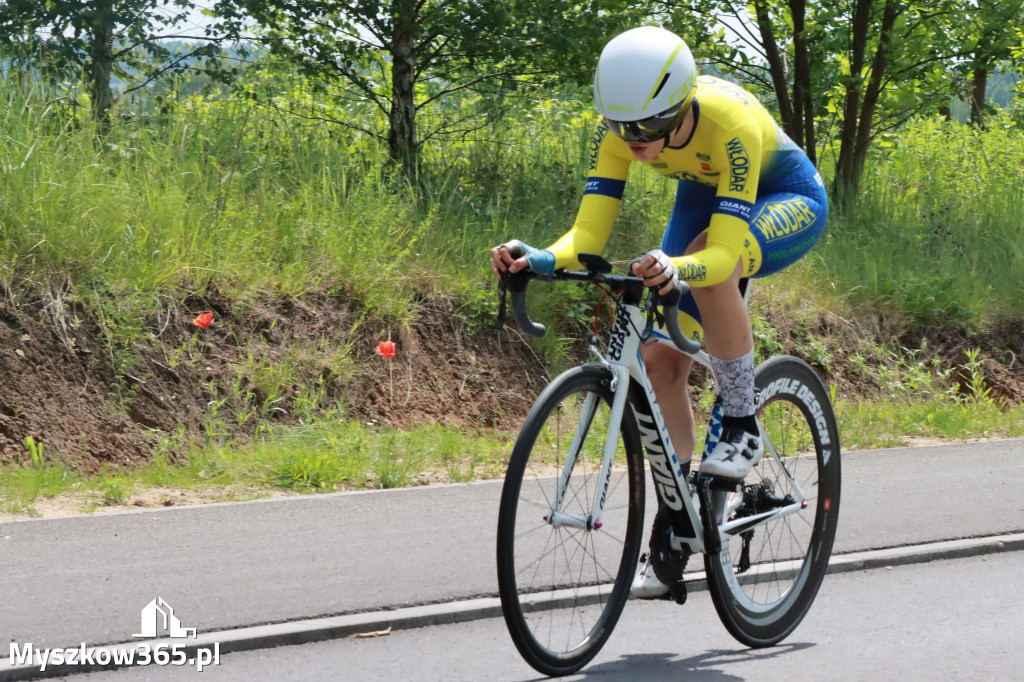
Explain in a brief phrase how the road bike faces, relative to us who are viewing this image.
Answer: facing the viewer and to the left of the viewer

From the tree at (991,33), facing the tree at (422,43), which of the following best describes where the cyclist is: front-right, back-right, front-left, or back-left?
front-left

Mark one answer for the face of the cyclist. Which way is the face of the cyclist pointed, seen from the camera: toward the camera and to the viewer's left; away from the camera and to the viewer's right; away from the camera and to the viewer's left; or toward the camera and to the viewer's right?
toward the camera and to the viewer's left

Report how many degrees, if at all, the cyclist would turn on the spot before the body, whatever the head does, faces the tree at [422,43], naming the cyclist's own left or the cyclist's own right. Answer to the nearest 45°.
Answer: approximately 135° to the cyclist's own right

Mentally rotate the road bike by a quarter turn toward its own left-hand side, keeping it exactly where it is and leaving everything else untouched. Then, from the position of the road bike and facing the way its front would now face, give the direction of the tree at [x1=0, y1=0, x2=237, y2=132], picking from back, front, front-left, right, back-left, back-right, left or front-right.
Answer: back

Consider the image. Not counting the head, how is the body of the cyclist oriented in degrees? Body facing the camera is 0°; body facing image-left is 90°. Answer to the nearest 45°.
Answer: approximately 45°

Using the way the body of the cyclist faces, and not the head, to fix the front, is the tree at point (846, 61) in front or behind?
behind

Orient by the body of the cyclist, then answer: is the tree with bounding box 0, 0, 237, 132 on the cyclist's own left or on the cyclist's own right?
on the cyclist's own right

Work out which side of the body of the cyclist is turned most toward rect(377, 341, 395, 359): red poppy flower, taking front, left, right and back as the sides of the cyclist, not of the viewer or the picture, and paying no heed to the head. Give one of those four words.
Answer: right

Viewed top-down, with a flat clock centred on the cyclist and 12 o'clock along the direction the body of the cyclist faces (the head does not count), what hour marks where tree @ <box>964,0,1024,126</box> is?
The tree is roughly at 5 o'clock from the cyclist.

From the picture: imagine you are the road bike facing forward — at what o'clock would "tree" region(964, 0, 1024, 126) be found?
The tree is roughly at 5 o'clock from the road bike.
